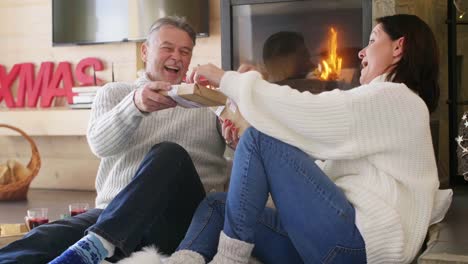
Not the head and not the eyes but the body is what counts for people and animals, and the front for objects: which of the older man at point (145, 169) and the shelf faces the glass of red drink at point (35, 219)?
the shelf

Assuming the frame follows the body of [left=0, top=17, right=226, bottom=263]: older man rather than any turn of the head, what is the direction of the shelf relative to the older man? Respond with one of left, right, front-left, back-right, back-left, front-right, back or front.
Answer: back

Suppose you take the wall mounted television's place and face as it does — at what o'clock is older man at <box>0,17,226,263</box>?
The older man is roughly at 12 o'clock from the wall mounted television.

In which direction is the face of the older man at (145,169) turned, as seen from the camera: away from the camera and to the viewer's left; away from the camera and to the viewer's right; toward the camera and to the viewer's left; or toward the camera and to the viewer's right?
toward the camera and to the viewer's right

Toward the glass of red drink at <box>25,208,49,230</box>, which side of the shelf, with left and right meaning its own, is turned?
front
